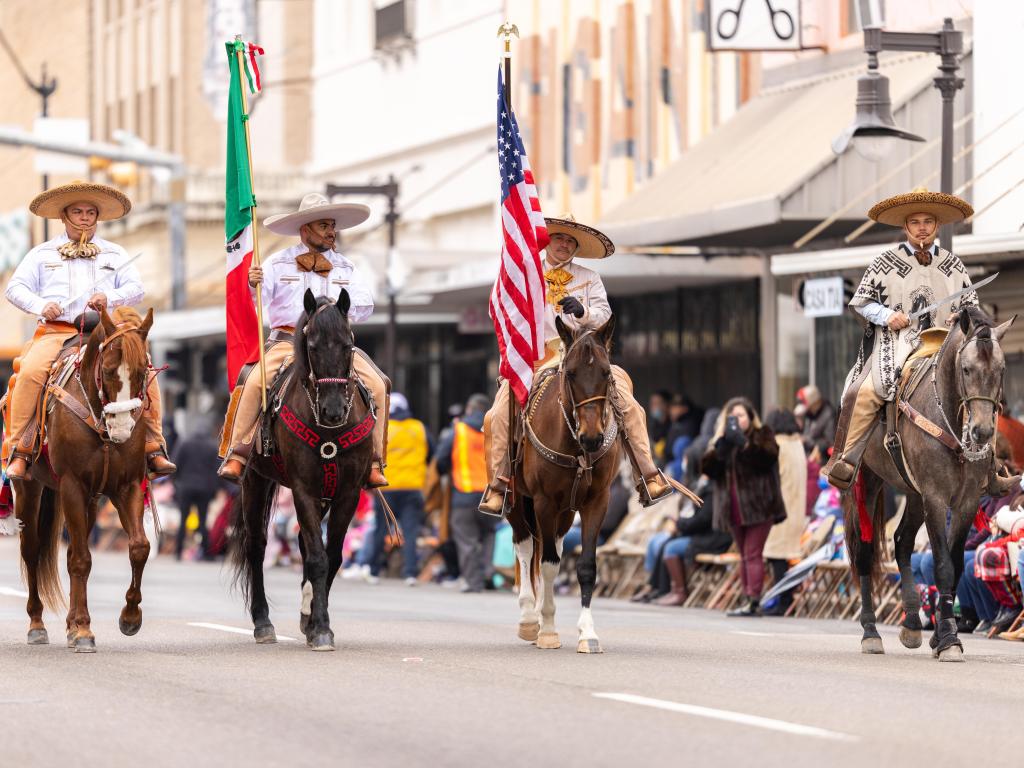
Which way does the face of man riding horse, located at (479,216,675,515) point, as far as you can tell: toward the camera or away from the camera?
toward the camera

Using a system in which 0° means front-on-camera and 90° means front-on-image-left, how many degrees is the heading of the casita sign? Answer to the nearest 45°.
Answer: approximately 0°

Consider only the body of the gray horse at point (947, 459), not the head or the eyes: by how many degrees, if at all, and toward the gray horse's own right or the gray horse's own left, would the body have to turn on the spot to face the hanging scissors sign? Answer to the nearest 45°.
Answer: approximately 135° to the gray horse's own left

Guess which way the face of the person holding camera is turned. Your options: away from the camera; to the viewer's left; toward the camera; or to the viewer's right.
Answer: toward the camera

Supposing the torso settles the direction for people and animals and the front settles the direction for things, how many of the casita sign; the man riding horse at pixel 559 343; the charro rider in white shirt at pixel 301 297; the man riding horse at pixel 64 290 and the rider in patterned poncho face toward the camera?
5

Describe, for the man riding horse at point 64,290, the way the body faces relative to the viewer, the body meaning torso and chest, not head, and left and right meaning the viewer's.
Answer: facing the viewer

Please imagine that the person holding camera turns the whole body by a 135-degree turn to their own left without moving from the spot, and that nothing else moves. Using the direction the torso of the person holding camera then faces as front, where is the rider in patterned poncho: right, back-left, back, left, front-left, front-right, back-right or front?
right

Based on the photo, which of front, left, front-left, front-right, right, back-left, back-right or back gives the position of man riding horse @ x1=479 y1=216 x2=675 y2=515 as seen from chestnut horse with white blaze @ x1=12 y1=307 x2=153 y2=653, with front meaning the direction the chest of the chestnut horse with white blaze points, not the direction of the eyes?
front-left

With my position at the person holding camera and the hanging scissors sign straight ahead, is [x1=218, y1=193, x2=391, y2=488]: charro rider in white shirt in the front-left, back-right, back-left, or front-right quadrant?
back-left

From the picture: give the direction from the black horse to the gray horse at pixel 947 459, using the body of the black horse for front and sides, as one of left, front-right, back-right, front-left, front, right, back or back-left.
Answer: front-left

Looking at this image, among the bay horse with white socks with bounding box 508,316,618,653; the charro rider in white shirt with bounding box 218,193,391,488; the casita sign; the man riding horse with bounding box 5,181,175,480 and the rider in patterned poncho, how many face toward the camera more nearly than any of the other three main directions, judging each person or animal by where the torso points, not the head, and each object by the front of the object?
5

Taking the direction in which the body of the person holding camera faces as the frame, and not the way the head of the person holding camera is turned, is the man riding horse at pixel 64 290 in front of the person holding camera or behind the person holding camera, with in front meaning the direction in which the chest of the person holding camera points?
in front

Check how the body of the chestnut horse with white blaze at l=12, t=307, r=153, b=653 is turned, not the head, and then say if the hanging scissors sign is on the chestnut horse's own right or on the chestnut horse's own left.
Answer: on the chestnut horse's own left

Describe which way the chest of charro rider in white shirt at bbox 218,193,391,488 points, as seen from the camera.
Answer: toward the camera

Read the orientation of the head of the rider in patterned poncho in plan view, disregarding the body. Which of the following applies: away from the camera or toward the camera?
toward the camera

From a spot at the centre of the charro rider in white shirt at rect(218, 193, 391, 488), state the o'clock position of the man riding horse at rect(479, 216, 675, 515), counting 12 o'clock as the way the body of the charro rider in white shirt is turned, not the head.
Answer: The man riding horse is roughly at 9 o'clock from the charro rider in white shirt.

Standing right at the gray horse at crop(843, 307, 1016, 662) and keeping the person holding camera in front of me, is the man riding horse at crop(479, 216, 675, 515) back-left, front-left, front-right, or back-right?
front-left

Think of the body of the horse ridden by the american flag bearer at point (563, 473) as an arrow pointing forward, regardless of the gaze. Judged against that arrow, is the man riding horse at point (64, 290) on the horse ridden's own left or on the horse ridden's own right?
on the horse ridden's own right

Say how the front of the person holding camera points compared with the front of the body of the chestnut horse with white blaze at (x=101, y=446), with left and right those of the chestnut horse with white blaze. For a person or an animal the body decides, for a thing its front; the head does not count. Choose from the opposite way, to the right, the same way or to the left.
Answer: to the right

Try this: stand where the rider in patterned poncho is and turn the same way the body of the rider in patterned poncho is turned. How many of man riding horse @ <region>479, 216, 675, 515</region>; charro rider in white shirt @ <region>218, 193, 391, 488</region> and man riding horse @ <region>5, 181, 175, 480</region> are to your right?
3

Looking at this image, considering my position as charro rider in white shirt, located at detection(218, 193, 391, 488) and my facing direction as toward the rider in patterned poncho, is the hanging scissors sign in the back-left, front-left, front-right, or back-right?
front-left
